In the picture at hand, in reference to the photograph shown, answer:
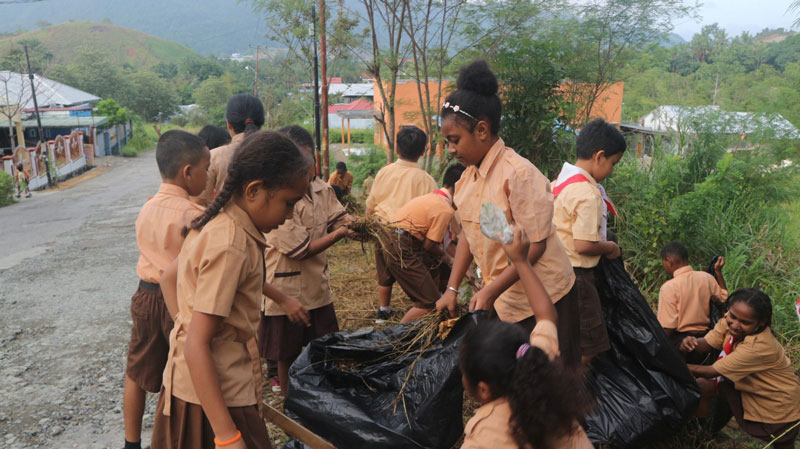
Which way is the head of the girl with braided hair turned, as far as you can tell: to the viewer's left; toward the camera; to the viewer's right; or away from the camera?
to the viewer's right

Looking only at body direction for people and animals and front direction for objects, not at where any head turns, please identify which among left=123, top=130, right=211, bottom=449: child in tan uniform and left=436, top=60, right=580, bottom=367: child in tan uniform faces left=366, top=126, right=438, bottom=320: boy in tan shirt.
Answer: left=123, top=130, right=211, bottom=449: child in tan uniform

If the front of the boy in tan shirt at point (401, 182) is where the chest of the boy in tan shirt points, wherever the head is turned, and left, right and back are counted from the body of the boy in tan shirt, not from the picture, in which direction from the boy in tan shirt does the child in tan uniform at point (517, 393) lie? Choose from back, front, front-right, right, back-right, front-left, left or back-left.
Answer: back

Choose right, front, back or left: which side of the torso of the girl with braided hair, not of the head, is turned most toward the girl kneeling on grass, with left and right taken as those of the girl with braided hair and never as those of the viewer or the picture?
front

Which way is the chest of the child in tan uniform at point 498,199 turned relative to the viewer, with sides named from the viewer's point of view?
facing the viewer and to the left of the viewer

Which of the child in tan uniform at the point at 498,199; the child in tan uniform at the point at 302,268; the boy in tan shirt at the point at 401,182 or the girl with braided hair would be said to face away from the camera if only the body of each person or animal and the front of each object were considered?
the boy in tan shirt

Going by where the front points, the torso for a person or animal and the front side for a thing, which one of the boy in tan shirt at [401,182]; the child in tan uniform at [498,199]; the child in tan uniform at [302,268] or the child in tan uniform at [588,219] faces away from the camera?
the boy in tan shirt

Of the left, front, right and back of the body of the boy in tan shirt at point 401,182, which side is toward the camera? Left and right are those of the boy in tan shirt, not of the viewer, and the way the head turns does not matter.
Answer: back

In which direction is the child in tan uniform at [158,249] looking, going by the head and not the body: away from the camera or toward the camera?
away from the camera

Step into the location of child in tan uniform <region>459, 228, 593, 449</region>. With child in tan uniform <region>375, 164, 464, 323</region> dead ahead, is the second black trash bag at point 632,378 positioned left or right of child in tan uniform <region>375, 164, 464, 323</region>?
right

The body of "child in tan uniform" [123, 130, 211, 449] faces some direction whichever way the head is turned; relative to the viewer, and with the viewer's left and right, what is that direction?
facing away from the viewer and to the right of the viewer

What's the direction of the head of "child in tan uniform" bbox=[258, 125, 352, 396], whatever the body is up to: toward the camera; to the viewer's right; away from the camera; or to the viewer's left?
to the viewer's right

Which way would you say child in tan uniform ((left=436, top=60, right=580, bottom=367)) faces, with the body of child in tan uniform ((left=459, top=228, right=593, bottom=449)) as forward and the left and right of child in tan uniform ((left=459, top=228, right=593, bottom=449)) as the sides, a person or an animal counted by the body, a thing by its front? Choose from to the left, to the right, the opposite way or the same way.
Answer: to the left

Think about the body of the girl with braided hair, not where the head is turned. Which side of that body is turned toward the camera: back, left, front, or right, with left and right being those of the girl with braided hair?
right

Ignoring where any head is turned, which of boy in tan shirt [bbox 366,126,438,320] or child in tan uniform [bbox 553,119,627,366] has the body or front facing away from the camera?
the boy in tan shirt
